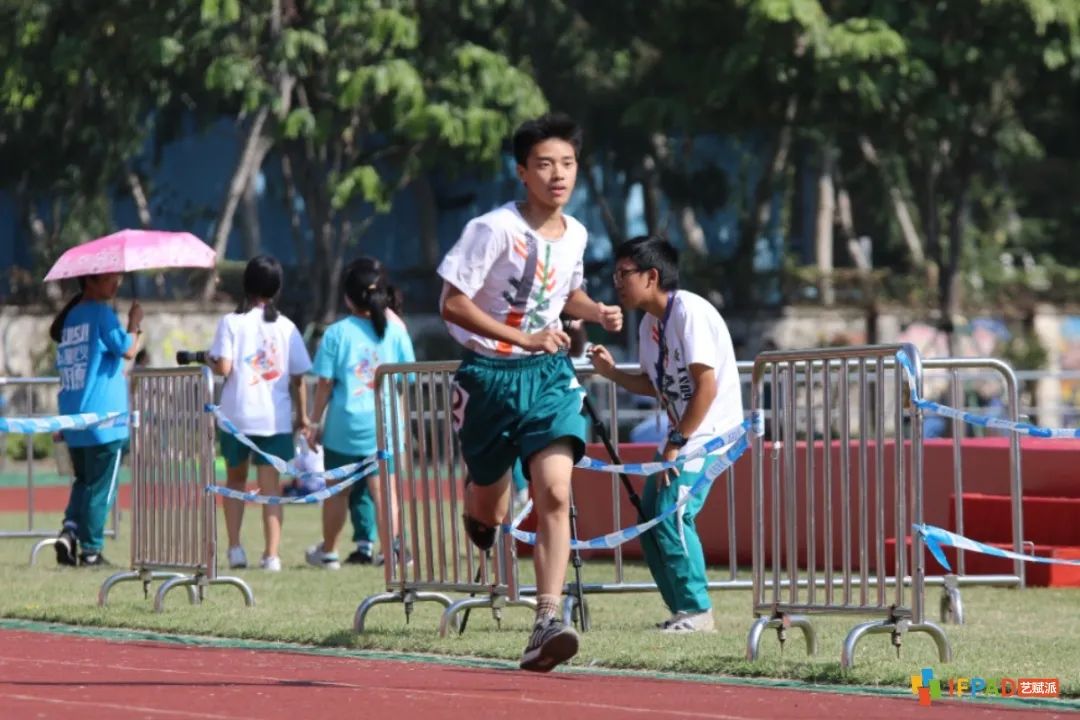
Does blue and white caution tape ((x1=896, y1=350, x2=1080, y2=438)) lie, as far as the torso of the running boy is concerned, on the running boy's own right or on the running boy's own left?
on the running boy's own left

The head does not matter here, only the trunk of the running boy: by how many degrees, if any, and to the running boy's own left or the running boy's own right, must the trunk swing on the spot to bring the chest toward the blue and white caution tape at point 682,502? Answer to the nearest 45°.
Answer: approximately 90° to the running boy's own left

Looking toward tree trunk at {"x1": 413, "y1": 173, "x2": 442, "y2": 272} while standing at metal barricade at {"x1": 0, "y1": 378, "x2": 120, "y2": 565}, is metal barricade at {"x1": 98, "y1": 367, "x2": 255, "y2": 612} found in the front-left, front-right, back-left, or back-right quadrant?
back-right

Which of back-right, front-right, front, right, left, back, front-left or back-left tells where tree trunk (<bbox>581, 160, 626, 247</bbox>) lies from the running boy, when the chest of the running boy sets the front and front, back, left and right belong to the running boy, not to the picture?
back-left

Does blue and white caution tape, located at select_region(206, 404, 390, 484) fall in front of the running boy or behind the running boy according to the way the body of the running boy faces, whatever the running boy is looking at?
behind

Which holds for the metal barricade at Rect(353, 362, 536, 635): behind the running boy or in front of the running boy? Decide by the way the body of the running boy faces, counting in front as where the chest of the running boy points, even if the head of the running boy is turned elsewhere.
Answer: behind

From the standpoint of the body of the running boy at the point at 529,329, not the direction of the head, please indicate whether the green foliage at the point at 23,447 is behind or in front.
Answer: behind

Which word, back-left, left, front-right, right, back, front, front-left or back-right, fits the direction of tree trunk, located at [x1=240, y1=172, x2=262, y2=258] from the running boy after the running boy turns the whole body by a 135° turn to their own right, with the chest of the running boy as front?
right

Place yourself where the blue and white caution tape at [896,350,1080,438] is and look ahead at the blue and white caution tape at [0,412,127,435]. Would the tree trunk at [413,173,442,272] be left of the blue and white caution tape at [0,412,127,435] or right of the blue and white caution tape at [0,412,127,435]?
right

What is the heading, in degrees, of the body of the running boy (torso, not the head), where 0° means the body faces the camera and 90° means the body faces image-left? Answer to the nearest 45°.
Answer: approximately 315°

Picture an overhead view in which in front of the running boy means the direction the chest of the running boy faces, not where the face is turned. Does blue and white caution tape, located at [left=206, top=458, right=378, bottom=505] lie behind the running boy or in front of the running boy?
behind
